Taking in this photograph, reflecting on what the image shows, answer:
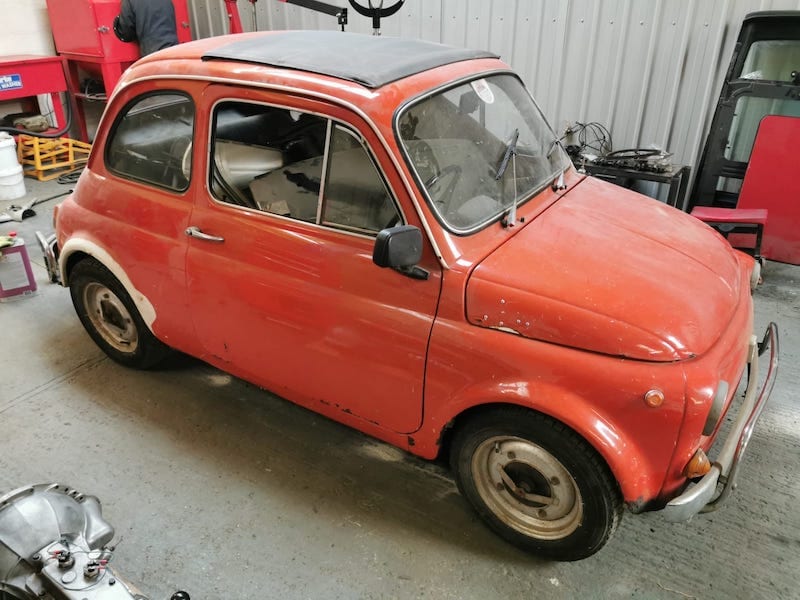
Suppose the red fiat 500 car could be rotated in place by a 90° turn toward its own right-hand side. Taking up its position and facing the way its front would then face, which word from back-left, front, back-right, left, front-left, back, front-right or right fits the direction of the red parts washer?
right

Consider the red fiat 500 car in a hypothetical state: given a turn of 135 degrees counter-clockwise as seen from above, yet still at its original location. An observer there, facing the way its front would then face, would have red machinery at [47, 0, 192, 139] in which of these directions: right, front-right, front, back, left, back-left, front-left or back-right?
front-left

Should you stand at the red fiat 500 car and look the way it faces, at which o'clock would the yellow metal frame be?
The yellow metal frame is roughly at 6 o'clock from the red fiat 500 car.

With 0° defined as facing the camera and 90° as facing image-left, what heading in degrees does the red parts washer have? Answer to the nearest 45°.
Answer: approximately 315°

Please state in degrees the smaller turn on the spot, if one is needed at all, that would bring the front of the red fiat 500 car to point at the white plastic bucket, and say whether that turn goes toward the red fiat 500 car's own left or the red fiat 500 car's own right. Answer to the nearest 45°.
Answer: approximately 180°

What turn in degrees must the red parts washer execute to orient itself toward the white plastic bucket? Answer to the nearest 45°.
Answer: approximately 45° to its right

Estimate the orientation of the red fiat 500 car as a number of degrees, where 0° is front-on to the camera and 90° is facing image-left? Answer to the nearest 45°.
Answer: approximately 315°
